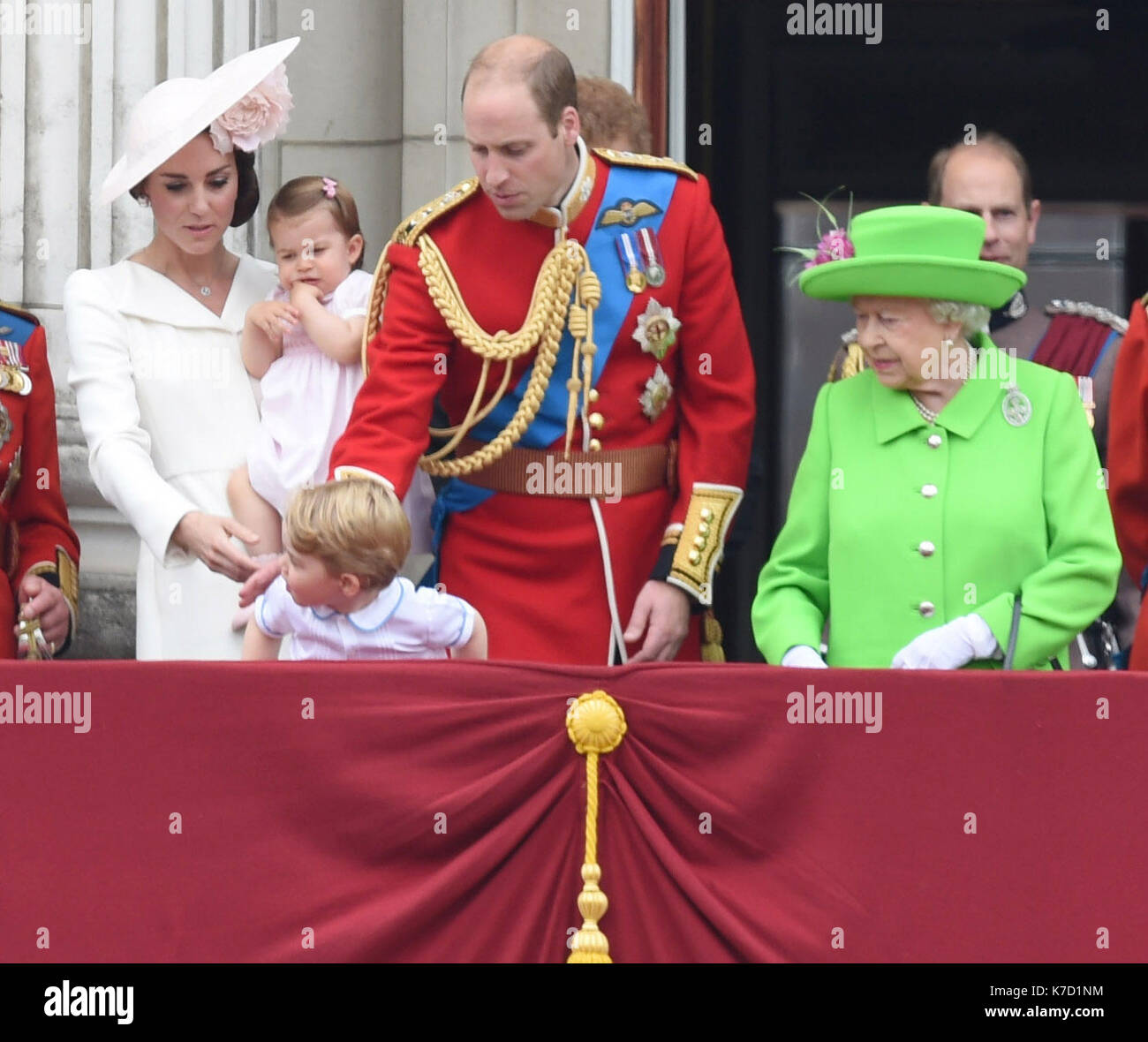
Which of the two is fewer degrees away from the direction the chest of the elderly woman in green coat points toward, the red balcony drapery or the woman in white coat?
the red balcony drapery

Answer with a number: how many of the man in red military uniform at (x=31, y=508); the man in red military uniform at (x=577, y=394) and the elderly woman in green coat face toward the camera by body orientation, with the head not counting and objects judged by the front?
3

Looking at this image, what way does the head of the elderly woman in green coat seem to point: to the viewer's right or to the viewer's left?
to the viewer's left

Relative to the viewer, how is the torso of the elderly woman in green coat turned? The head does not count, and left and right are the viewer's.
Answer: facing the viewer

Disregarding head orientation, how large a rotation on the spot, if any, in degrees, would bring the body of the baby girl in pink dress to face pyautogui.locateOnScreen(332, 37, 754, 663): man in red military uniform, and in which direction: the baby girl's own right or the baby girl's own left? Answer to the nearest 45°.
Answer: approximately 90° to the baby girl's own left

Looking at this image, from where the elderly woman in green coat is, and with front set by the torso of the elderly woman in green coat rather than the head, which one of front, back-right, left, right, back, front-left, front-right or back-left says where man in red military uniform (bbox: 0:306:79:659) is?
right

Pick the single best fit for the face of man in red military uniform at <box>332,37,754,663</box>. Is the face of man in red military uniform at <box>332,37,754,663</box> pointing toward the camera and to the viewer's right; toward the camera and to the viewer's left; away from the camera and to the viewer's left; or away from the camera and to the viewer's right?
toward the camera and to the viewer's left

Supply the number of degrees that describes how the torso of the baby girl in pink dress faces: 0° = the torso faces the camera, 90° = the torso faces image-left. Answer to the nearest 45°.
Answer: approximately 45°

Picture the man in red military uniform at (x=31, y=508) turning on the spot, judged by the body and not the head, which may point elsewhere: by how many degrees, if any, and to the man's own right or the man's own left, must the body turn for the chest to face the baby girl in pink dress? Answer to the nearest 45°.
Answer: approximately 90° to the man's own left

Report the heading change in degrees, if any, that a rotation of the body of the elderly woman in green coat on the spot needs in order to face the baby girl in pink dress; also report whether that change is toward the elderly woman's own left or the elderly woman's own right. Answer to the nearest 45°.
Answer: approximately 90° to the elderly woman's own right

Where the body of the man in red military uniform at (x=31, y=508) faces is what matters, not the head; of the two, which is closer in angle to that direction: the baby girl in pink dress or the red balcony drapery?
the red balcony drapery

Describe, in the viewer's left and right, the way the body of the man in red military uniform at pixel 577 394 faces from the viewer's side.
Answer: facing the viewer

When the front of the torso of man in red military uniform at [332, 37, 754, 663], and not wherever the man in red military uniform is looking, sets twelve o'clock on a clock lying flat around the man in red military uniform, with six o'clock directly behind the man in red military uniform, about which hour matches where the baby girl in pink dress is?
The baby girl in pink dress is roughly at 4 o'clock from the man in red military uniform.

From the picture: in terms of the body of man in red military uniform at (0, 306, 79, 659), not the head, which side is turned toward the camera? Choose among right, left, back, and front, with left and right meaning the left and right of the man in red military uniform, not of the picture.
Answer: front
